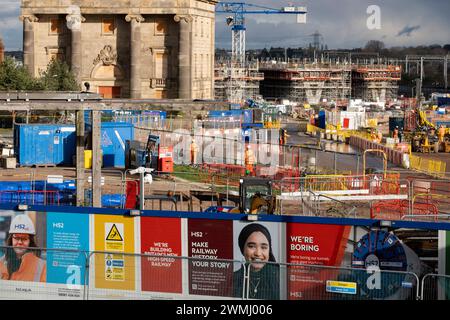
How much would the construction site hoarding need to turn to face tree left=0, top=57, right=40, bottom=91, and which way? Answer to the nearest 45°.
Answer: approximately 180°

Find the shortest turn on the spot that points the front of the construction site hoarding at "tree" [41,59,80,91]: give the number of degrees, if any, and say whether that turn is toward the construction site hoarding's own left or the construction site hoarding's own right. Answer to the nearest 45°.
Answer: approximately 180°

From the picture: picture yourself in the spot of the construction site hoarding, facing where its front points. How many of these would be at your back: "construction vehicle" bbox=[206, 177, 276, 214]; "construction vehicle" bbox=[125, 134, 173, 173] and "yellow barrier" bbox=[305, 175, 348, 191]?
3

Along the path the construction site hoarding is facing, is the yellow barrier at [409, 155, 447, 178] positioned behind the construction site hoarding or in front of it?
behind

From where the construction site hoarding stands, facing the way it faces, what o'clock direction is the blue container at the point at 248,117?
The blue container is roughly at 6 o'clock from the construction site hoarding.

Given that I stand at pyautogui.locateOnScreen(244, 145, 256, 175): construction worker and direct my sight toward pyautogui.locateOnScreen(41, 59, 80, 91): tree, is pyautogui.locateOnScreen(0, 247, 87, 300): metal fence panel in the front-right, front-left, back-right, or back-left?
back-left

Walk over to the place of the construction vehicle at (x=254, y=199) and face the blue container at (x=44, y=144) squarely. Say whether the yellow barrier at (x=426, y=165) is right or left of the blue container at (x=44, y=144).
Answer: right

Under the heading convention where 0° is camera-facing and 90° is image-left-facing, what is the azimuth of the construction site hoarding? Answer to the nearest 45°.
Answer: approximately 0°

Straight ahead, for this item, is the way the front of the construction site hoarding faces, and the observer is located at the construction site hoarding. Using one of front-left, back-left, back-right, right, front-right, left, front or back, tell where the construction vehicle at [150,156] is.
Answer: back

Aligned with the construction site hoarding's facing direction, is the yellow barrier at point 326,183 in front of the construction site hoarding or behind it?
behind

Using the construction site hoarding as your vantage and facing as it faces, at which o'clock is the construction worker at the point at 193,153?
The construction worker is roughly at 6 o'clock from the construction site hoarding.

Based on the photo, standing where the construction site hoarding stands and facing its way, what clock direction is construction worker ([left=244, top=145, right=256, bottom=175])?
The construction worker is roughly at 6 o'clock from the construction site hoarding.

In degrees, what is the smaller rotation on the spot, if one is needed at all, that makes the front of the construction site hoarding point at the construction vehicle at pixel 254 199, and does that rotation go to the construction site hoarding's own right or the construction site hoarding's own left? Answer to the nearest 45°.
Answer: approximately 180°

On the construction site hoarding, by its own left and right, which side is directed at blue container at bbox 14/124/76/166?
back
